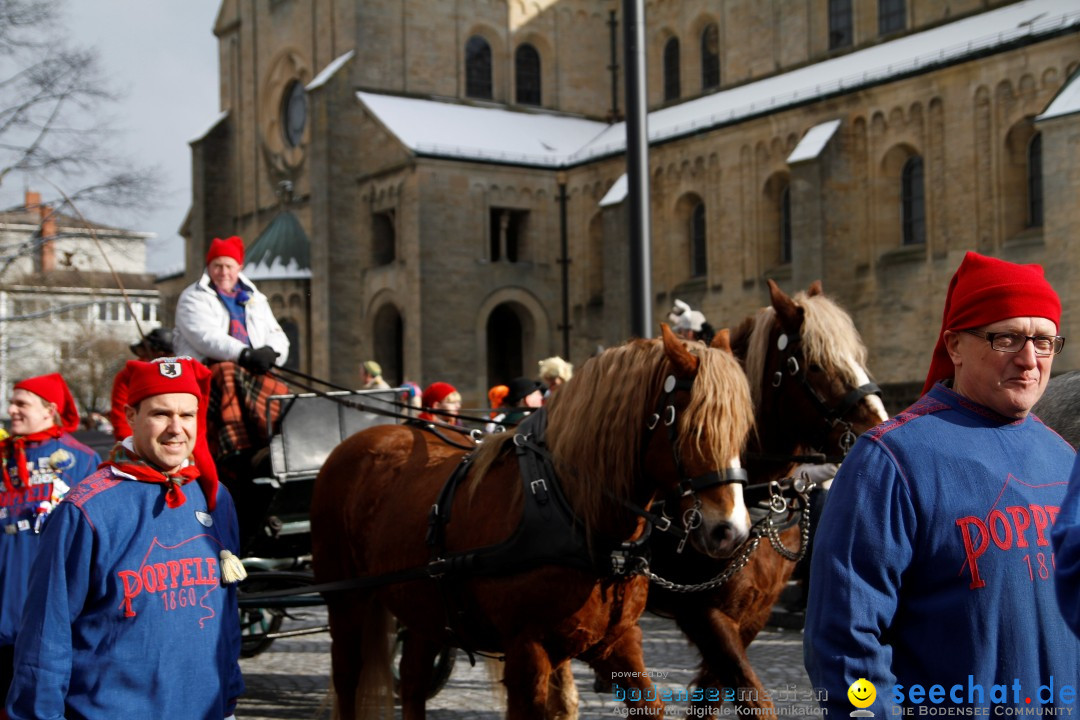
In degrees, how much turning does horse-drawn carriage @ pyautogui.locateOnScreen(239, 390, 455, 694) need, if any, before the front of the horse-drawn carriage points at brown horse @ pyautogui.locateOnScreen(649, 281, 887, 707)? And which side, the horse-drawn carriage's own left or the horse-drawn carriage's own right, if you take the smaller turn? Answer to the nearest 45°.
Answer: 0° — it already faces it

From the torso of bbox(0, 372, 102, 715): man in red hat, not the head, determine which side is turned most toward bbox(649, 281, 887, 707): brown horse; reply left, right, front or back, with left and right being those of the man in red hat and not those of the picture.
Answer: left

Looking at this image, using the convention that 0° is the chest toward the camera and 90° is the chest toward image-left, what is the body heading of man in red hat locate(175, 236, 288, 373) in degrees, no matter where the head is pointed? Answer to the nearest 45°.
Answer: approximately 315°

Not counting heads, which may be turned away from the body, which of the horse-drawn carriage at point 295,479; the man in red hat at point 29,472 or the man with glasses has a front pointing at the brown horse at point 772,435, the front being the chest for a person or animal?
the horse-drawn carriage

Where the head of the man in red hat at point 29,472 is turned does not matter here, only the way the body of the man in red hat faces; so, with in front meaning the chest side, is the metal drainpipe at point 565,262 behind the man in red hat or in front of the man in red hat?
behind

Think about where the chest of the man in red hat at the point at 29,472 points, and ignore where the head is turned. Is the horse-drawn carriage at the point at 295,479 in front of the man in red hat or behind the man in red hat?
behind
